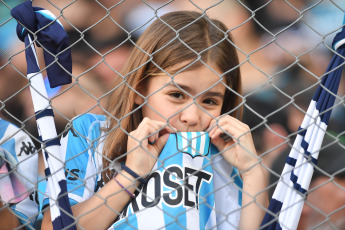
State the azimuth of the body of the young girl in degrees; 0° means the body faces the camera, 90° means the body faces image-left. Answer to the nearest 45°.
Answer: approximately 315°
